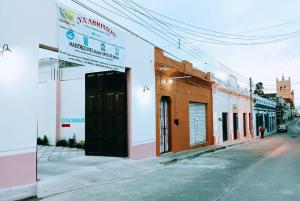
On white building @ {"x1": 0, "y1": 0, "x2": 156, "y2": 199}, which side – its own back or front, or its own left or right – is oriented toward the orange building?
left

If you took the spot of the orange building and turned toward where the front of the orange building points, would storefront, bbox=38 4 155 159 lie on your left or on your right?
on your right

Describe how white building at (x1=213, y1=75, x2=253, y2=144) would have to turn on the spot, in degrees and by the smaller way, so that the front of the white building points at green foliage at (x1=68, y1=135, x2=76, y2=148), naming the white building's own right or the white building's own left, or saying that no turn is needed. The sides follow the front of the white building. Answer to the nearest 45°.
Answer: approximately 90° to the white building's own right

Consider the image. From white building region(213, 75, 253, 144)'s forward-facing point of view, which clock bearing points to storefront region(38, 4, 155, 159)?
The storefront is roughly at 2 o'clock from the white building.

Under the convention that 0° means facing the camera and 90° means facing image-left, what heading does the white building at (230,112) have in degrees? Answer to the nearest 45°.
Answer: approximately 315°

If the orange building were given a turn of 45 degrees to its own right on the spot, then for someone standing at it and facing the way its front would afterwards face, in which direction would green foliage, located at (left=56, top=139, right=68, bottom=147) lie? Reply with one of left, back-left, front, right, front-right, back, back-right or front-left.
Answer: right

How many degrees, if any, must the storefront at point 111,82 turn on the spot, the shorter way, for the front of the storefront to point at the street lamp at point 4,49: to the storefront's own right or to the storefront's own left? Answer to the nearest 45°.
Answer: approximately 90° to the storefront's own right

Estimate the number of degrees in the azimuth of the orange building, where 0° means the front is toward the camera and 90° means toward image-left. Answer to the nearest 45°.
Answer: approximately 315°
